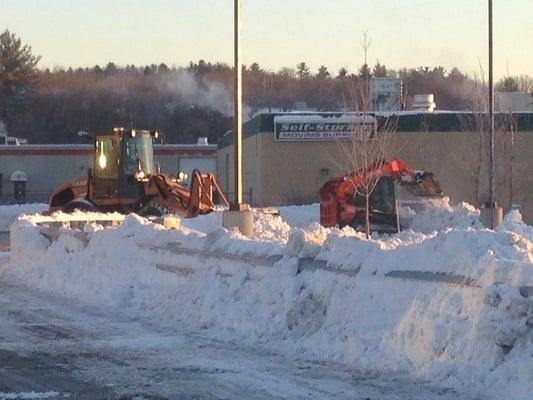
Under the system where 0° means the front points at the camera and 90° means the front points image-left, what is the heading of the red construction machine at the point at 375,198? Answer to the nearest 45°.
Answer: approximately 270°

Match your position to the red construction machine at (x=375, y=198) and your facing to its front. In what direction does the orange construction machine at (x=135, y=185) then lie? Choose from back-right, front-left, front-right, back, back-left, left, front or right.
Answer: back

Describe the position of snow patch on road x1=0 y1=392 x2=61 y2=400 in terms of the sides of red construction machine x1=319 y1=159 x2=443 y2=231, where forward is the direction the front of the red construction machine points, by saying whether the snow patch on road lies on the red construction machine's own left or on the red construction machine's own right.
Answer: on the red construction machine's own right
